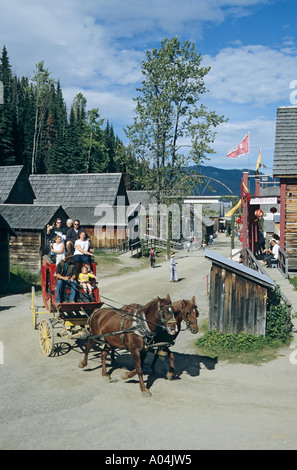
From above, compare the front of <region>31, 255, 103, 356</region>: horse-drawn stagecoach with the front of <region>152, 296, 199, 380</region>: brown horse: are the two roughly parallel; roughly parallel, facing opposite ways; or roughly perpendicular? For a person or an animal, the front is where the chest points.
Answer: roughly parallel

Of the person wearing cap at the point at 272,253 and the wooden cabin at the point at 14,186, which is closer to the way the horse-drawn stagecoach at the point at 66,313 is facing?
the person wearing cap

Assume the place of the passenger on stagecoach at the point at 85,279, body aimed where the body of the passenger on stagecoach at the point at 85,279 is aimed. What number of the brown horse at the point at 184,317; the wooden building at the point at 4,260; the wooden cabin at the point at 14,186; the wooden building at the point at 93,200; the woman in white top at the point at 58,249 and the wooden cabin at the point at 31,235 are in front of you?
1

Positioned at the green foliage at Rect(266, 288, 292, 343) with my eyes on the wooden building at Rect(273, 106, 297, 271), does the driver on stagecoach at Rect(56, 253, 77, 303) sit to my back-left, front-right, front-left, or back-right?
back-left

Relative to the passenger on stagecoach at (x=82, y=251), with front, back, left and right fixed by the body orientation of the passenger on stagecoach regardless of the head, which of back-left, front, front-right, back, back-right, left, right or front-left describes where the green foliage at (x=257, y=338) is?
front-left

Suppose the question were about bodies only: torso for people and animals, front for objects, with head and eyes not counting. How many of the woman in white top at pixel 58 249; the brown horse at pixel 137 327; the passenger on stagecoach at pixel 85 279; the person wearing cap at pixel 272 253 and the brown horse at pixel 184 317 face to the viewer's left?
1

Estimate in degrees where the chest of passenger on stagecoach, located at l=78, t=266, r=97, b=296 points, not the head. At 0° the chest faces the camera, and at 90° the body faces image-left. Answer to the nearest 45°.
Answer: approximately 315°

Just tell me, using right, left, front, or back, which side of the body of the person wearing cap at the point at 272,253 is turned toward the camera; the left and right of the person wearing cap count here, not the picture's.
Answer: left

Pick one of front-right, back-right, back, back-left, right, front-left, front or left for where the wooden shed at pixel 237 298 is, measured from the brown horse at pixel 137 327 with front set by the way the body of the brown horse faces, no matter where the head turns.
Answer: left

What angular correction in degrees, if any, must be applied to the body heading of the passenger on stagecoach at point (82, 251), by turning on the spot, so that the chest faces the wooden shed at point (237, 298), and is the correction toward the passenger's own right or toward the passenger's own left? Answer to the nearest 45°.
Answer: approximately 45° to the passenger's own left

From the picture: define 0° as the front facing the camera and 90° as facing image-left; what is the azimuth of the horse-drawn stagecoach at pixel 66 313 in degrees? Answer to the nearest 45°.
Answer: approximately 315°

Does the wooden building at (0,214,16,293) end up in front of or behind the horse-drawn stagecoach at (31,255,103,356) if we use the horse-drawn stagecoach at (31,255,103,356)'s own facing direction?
behind

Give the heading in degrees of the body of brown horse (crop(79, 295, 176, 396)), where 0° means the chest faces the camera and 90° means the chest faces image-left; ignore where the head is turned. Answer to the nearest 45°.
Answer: approximately 315°

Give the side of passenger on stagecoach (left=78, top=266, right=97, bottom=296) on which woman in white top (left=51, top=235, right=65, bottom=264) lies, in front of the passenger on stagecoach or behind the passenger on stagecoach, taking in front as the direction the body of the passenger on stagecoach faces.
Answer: behind
